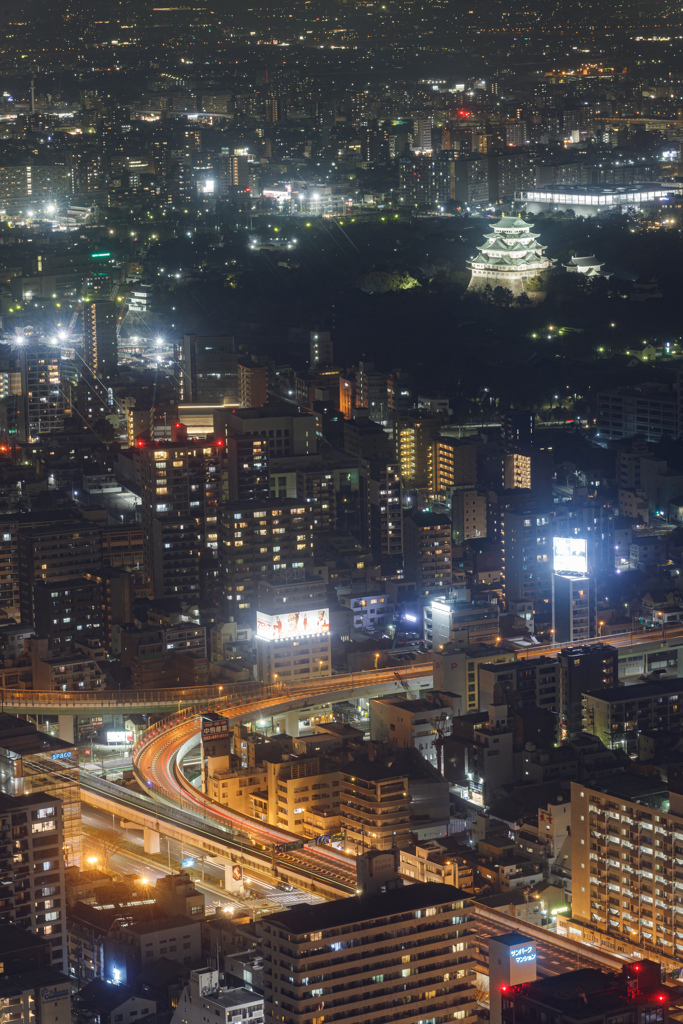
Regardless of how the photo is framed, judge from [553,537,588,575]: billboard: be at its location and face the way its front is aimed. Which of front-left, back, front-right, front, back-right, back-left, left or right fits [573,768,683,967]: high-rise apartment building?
front

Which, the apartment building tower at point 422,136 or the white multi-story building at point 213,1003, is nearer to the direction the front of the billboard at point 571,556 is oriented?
the white multi-story building

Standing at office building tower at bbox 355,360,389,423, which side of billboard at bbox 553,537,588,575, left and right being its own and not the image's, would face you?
back

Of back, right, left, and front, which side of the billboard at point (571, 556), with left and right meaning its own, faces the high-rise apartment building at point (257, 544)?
right

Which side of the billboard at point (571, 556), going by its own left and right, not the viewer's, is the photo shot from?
front

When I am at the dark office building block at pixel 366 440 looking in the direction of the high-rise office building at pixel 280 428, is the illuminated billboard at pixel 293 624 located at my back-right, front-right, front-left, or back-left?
front-left

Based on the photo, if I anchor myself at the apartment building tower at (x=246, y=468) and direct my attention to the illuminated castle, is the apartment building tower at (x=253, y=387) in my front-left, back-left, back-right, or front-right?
front-left

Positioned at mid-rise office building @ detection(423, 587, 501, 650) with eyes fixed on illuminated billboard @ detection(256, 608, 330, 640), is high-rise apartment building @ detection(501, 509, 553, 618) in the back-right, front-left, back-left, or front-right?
back-right

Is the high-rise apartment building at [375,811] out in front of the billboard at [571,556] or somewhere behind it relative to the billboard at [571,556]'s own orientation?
in front

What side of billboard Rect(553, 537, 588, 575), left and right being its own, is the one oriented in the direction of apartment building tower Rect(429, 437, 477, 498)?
back

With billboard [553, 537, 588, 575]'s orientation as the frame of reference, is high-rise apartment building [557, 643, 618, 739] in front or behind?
in front

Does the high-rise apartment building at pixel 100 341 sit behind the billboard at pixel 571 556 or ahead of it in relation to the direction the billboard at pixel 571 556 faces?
behind

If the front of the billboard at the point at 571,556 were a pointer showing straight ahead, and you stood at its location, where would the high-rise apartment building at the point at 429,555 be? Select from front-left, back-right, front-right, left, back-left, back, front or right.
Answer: back-right

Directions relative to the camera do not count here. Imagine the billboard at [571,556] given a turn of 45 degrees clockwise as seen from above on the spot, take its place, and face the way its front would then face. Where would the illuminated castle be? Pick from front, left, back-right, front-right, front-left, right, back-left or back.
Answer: back-right

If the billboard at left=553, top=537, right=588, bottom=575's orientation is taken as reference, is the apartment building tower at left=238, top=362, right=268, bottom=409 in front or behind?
behind

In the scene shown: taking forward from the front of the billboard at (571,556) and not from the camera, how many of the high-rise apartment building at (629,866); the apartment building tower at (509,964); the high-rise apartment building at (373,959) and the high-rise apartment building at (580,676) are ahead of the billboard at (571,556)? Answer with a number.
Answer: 4
